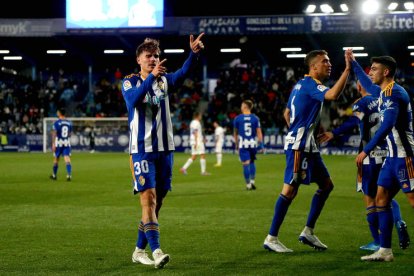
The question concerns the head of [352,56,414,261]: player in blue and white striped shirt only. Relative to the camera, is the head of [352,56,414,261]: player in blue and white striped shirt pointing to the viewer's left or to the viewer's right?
to the viewer's left

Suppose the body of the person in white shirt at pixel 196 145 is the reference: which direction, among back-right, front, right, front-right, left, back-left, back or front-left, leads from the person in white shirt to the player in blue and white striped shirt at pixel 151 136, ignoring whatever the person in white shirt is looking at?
right

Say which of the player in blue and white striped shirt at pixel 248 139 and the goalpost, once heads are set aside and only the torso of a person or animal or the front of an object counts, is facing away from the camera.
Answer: the player in blue and white striped shirt

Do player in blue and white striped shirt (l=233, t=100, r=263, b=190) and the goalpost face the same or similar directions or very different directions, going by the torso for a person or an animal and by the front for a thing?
very different directions

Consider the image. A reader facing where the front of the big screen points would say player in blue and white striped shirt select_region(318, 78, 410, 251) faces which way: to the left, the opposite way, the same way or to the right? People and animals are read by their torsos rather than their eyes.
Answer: the opposite way

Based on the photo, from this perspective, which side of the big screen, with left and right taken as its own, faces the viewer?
front

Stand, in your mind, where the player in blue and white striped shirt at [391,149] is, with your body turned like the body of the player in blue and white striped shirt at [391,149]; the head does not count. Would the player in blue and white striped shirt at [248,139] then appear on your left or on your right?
on your right

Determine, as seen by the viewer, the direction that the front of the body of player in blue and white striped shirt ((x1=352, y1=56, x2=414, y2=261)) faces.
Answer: to the viewer's left

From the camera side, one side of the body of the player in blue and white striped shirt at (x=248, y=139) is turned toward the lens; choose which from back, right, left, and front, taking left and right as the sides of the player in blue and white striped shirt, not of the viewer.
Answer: back

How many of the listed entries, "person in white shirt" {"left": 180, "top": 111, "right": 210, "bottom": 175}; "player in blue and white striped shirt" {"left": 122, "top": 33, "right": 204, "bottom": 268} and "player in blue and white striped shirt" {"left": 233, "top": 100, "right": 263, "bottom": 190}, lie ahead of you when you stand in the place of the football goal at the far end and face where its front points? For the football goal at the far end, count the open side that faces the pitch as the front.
3

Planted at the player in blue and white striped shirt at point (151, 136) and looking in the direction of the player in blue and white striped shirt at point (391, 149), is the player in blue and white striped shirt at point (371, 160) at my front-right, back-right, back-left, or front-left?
front-left

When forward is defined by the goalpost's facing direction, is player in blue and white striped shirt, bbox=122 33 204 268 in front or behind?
in front

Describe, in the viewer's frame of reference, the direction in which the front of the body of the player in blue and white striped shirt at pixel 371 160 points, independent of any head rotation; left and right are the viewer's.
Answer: facing away from the viewer and to the left of the viewer
